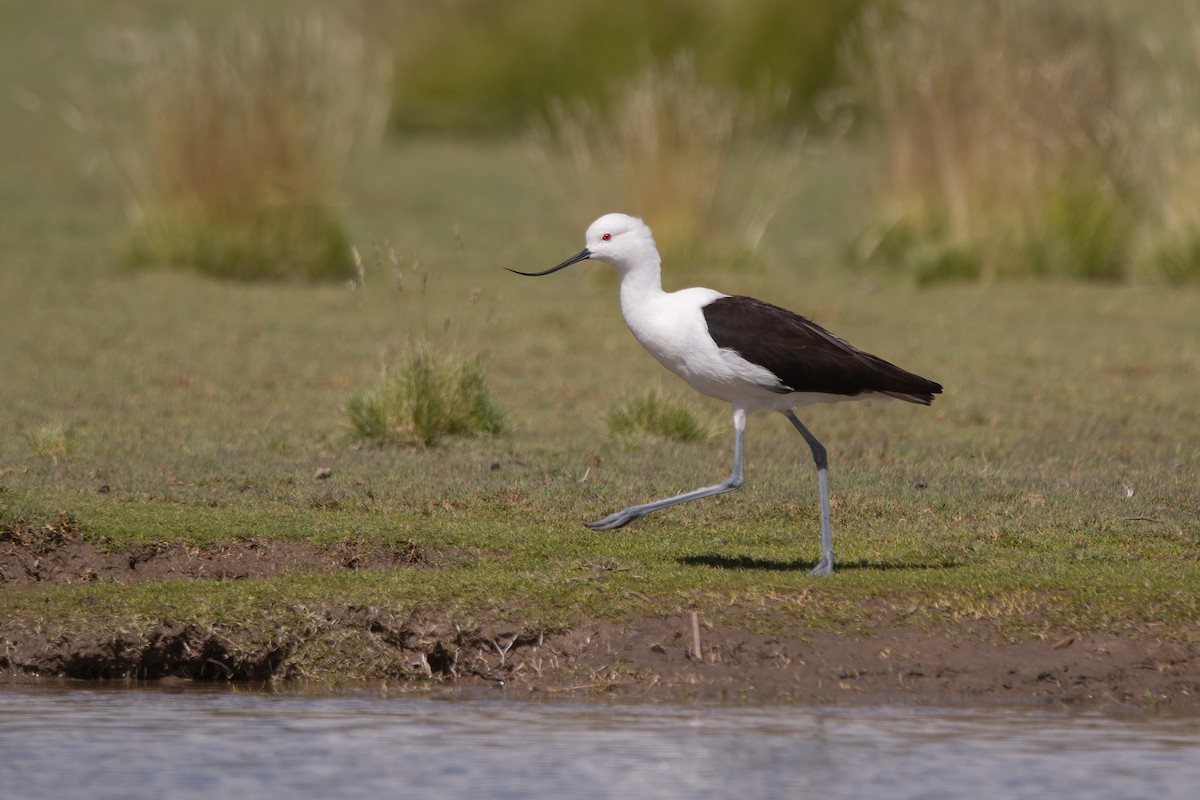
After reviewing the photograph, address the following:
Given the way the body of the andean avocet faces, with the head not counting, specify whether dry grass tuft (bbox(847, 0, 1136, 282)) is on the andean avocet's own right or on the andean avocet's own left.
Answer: on the andean avocet's own right

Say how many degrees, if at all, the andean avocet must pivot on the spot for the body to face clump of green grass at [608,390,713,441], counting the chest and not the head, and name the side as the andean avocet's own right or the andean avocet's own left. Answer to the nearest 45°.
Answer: approximately 90° to the andean avocet's own right

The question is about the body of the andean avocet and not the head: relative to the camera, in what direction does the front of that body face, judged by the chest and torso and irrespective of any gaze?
to the viewer's left

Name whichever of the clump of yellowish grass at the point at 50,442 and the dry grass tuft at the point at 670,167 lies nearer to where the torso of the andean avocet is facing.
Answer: the clump of yellowish grass

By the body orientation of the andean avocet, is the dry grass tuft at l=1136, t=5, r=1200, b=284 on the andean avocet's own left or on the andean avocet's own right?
on the andean avocet's own right

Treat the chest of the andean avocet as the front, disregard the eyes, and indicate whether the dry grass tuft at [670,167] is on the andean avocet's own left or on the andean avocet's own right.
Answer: on the andean avocet's own right

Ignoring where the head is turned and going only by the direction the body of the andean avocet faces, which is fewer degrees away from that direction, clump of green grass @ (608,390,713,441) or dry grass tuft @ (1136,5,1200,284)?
the clump of green grass

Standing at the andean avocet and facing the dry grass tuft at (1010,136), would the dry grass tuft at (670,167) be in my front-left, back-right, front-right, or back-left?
front-left

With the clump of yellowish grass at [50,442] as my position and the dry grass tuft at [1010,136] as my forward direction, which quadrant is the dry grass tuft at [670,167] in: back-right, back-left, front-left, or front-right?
front-left
